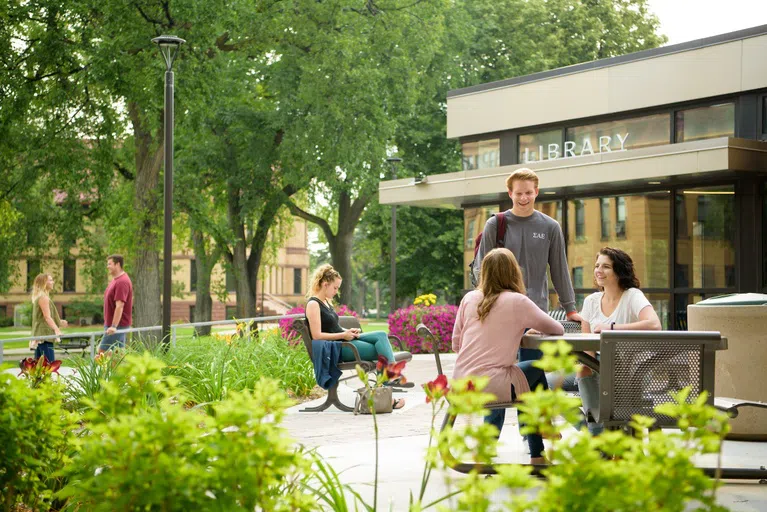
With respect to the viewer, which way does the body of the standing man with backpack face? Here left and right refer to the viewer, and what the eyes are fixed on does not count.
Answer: facing the viewer

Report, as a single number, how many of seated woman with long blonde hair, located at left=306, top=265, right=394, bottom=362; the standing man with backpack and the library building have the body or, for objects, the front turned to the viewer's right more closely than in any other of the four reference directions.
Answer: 1

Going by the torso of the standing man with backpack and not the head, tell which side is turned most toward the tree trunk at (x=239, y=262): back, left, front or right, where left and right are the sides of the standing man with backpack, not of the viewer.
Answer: back

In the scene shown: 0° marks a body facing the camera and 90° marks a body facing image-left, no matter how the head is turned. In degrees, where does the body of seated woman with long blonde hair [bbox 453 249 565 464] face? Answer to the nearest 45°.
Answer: approximately 225°

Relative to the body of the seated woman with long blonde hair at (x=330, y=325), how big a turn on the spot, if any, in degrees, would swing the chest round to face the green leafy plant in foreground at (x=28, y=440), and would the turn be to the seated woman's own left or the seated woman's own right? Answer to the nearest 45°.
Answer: approximately 90° to the seated woman's own right

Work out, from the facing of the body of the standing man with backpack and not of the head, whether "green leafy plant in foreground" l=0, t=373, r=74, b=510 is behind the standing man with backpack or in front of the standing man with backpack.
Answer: in front

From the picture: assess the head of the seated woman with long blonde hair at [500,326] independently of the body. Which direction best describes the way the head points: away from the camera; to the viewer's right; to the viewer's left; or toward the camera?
away from the camera

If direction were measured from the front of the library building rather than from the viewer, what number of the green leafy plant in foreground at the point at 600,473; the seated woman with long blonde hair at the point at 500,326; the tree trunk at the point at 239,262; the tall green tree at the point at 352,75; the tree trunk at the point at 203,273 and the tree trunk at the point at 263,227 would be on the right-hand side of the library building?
4

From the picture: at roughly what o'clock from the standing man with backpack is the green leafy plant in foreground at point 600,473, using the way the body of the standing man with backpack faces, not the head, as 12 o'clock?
The green leafy plant in foreground is roughly at 12 o'clock from the standing man with backpack.

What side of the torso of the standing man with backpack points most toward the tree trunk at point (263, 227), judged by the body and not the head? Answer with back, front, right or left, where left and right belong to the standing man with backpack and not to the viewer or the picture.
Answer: back

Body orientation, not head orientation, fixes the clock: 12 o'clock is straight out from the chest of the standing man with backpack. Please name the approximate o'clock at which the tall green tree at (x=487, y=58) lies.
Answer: The tall green tree is roughly at 6 o'clock from the standing man with backpack.

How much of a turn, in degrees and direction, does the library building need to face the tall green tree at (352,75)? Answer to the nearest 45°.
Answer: approximately 90° to its right

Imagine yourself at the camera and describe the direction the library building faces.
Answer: facing the viewer and to the left of the viewer

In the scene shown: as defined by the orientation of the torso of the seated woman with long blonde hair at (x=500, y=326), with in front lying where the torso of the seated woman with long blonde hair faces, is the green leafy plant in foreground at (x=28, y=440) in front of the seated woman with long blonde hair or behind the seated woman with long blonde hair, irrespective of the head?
behind

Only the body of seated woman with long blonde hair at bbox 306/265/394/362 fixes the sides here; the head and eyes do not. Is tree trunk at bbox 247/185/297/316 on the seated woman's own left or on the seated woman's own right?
on the seated woman's own left

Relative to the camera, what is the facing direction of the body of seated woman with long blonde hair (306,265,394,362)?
to the viewer's right

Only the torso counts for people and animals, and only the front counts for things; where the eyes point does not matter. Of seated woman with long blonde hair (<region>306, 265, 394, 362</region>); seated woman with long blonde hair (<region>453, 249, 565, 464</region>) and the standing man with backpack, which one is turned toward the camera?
the standing man with backpack

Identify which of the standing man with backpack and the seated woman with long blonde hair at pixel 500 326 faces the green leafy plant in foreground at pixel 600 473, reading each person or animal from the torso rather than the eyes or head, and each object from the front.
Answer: the standing man with backpack

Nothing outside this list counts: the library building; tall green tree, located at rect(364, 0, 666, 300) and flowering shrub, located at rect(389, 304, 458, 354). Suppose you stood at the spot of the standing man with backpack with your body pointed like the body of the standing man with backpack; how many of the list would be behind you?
3
